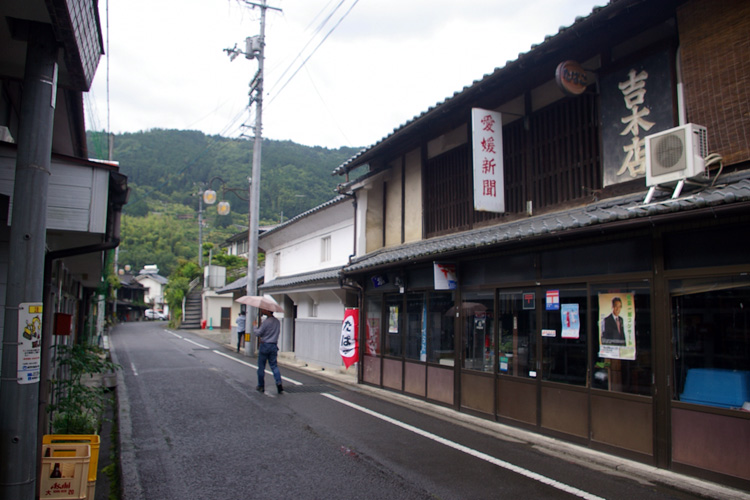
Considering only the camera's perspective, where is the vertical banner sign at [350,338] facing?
facing the viewer

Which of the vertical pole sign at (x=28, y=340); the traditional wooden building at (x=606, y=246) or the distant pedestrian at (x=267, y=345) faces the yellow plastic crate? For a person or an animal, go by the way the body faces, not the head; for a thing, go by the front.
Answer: the traditional wooden building

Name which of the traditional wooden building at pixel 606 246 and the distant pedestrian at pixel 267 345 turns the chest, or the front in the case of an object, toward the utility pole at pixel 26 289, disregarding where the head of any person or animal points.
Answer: the traditional wooden building

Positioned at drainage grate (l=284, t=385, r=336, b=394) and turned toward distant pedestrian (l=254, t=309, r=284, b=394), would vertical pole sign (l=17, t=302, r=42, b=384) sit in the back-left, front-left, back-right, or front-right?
front-left

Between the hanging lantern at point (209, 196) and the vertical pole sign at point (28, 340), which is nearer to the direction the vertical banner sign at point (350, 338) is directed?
the vertical pole sign

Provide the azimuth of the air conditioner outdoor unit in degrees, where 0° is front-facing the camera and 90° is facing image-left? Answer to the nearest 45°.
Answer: approximately 45°

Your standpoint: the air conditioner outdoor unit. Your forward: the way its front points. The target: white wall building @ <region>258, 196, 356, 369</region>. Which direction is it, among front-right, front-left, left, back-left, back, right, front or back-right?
right

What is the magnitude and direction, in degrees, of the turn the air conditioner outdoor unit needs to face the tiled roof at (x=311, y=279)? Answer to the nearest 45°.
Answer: approximately 90° to its right

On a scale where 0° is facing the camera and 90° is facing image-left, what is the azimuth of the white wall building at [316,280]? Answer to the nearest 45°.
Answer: approximately 45°

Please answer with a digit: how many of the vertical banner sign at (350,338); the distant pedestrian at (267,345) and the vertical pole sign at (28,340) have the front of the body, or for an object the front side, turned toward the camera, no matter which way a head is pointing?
2

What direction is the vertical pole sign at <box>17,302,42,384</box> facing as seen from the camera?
toward the camera

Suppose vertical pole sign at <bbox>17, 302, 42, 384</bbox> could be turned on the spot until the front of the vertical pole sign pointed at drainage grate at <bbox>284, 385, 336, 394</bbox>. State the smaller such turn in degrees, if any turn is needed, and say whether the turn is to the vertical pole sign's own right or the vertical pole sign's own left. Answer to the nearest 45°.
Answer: approximately 135° to the vertical pole sign's own left

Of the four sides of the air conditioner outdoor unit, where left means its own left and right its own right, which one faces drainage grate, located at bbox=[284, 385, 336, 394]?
right
